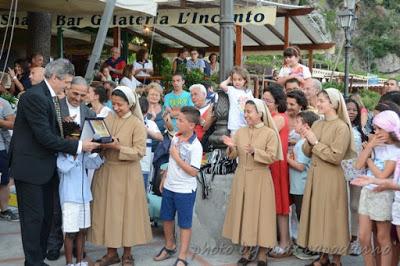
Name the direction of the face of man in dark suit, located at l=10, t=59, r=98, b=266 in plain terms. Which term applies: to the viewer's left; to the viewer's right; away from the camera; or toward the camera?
to the viewer's right

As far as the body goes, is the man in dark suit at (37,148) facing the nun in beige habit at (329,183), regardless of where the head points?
yes

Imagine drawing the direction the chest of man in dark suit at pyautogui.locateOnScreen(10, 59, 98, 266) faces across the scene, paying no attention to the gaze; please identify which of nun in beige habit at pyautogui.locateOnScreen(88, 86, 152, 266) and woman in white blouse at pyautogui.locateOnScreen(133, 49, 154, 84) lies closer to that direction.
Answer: the nun in beige habit

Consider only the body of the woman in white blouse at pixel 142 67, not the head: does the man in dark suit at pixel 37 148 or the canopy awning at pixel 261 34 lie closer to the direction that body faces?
the man in dark suit

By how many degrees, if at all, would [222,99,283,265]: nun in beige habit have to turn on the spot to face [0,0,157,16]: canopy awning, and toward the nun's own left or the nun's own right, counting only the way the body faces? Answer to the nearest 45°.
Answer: approximately 90° to the nun's own right

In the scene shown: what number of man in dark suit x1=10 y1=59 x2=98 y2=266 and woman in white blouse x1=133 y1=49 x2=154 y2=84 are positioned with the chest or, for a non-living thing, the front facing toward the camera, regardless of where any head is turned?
1

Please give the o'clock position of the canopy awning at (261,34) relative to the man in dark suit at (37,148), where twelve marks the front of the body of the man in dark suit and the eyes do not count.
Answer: The canopy awning is roughly at 10 o'clock from the man in dark suit.

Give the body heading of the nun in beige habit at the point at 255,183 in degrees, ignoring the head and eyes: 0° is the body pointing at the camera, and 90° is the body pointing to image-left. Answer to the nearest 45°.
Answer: approximately 45°

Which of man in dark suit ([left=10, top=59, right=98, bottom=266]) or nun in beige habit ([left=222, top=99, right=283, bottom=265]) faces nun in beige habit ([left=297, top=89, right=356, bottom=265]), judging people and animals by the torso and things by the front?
the man in dark suit

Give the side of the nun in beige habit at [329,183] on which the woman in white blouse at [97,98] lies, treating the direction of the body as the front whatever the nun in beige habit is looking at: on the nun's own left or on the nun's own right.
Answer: on the nun's own right

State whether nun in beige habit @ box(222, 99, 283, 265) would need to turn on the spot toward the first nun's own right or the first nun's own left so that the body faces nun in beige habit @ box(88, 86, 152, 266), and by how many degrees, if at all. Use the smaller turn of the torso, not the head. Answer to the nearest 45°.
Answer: approximately 45° to the first nun's own right

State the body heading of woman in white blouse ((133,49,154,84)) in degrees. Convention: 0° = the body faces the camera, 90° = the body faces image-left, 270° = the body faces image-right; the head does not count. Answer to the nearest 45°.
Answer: approximately 0°

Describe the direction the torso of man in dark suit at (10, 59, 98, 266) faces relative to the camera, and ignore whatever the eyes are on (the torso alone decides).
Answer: to the viewer's right
